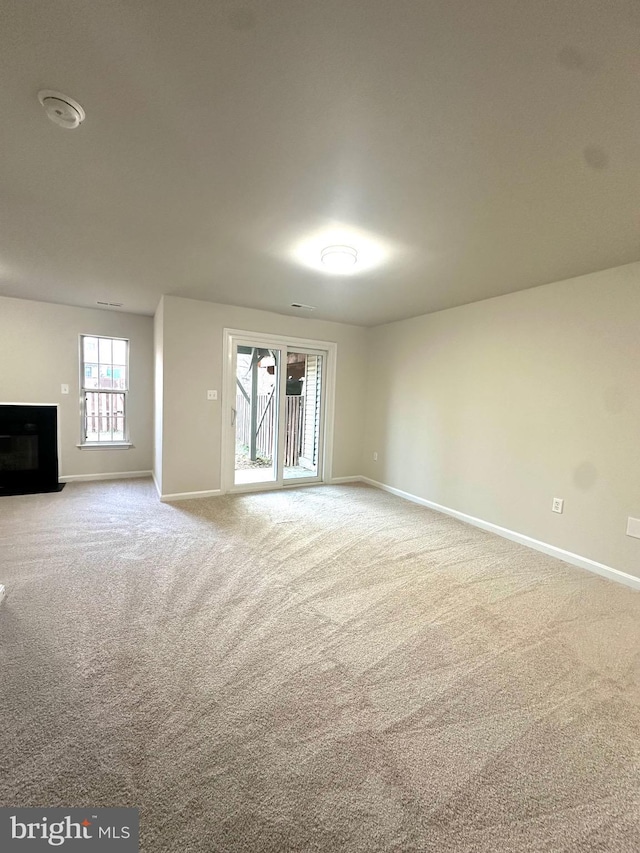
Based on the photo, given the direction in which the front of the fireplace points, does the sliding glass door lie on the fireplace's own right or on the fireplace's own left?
on the fireplace's own left

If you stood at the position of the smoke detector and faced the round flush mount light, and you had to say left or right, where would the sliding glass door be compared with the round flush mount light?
left

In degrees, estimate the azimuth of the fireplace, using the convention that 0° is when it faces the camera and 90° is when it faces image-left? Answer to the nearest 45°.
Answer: approximately 0°

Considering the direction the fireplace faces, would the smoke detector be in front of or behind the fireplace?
in front

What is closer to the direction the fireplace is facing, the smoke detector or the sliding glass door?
the smoke detector

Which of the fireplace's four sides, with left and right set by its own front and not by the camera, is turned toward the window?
left

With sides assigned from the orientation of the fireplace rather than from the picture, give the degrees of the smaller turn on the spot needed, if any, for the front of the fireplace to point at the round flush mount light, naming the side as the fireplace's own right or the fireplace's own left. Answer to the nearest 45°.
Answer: approximately 45° to the fireplace's own left

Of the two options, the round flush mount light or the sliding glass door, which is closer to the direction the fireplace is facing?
the round flush mount light
